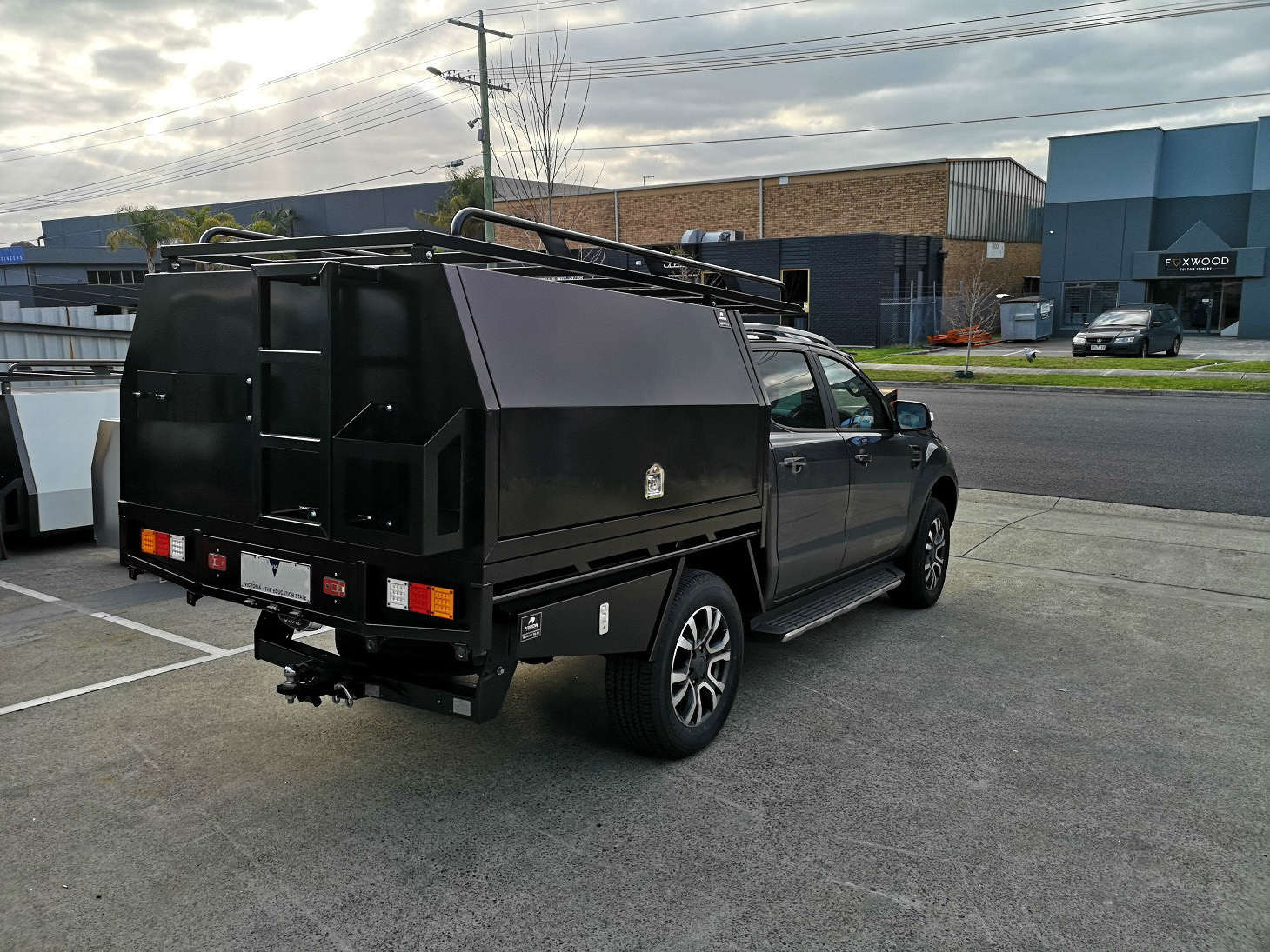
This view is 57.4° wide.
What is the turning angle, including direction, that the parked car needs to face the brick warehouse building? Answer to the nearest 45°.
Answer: approximately 90° to its right

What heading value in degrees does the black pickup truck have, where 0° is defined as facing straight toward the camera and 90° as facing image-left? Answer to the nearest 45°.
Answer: approximately 225°

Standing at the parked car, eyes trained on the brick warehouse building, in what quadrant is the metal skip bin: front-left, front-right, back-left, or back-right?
front-right

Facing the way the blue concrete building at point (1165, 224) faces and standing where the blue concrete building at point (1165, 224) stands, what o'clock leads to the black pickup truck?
The black pickup truck is roughly at 12 o'clock from the blue concrete building.

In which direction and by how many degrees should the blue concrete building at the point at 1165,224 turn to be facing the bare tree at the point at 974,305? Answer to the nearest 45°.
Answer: approximately 45° to its right

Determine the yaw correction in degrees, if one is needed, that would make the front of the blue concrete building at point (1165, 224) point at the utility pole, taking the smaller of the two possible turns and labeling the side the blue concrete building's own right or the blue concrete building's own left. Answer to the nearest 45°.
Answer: approximately 45° to the blue concrete building's own right

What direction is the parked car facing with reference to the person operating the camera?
facing the viewer and to the left of the viewer

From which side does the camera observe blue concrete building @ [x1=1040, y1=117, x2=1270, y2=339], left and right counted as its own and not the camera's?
front

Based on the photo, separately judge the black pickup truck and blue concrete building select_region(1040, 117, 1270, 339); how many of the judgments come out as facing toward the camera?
1
